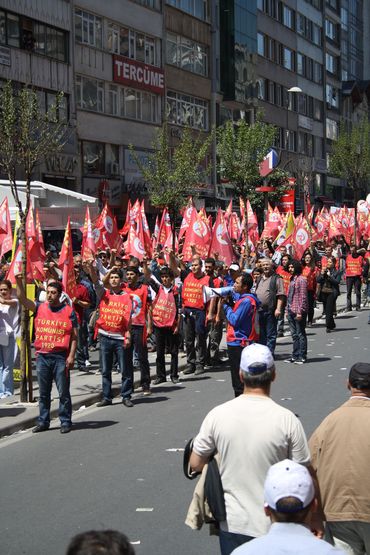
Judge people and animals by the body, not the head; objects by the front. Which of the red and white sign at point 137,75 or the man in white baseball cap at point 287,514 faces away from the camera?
the man in white baseball cap

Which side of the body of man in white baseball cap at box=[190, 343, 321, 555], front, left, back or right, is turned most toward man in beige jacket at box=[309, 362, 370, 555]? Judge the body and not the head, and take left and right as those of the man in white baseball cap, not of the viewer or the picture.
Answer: right

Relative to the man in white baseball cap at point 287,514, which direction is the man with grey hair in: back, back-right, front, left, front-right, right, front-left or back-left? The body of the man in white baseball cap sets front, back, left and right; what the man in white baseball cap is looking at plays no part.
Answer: front

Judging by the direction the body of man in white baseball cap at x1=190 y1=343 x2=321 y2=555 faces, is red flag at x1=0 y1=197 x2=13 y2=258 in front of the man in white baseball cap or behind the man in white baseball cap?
in front

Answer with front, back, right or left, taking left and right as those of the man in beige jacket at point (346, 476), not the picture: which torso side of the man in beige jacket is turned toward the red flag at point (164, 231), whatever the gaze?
front

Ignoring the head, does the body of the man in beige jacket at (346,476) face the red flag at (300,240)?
yes

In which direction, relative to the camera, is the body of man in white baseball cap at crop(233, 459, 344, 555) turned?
away from the camera

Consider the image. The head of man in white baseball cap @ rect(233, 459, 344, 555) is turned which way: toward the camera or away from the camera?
away from the camera

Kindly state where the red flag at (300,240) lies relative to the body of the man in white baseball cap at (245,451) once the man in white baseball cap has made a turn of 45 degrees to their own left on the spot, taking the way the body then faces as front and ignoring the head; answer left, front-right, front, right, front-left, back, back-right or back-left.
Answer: front-right

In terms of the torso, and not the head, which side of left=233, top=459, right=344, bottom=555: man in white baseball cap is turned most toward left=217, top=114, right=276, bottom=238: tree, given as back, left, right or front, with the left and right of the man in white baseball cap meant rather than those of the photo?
front

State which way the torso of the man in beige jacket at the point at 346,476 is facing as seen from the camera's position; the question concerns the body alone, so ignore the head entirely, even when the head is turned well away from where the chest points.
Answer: away from the camera

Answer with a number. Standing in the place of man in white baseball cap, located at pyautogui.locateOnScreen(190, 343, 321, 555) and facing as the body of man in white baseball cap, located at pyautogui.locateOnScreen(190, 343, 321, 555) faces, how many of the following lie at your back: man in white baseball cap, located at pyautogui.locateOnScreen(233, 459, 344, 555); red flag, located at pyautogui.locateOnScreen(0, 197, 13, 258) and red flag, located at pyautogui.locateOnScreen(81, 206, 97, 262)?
1

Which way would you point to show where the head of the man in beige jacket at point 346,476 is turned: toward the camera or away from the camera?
away from the camera

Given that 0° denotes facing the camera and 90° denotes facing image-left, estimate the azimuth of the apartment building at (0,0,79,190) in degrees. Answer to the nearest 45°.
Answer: approximately 315°
